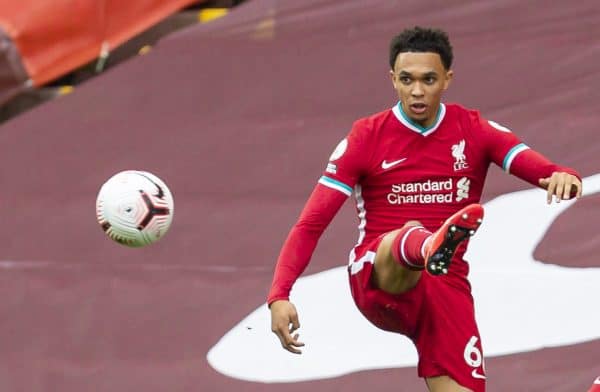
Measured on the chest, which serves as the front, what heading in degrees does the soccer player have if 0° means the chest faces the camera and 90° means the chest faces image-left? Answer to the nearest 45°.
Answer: approximately 0°

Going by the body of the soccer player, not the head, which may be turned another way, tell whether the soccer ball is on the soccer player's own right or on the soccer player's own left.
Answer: on the soccer player's own right
